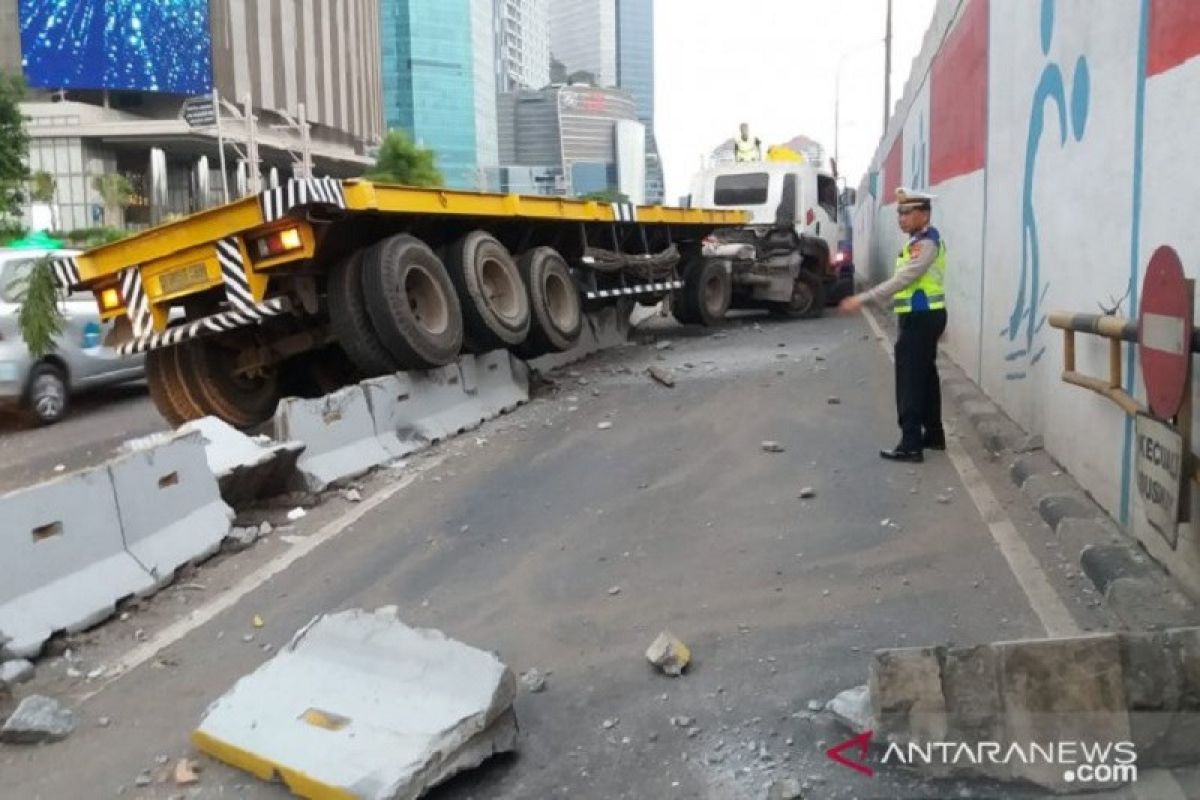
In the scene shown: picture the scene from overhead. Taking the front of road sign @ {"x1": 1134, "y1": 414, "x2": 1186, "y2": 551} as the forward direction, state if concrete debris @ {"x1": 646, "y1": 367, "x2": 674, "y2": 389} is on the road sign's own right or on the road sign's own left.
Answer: on the road sign's own right

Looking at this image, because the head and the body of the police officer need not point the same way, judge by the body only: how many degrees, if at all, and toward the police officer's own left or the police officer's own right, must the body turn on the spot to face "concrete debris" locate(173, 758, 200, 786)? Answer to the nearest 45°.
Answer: approximately 45° to the police officer's own left

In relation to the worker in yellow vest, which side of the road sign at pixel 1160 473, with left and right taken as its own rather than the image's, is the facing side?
right

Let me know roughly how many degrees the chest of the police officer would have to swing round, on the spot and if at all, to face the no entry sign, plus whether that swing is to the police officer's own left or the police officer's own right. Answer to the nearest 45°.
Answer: approximately 90° to the police officer's own left

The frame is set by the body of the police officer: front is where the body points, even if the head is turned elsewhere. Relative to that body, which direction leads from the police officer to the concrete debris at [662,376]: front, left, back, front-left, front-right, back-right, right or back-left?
front-right

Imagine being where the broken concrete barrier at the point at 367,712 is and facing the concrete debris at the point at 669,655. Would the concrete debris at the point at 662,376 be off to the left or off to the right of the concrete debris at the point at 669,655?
left

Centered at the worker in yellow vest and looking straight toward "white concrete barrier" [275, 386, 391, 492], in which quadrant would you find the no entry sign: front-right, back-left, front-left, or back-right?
front-left

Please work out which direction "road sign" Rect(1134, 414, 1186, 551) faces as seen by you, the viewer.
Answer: facing the viewer and to the left of the viewer

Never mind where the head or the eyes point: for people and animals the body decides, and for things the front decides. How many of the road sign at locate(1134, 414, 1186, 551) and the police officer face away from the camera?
0

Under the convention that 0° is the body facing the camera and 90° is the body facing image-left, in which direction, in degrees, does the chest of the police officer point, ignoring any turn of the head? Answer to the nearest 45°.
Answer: approximately 90°

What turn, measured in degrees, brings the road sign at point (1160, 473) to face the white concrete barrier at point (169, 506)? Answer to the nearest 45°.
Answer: approximately 45° to its right
